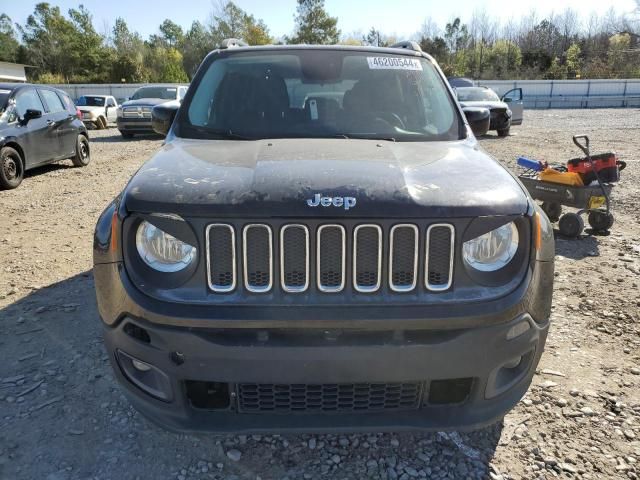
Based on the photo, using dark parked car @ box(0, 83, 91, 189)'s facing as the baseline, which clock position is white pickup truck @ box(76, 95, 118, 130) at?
The white pickup truck is roughly at 5 o'clock from the dark parked car.

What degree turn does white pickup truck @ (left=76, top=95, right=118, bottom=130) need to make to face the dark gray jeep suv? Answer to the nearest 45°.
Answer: approximately 45° to its left

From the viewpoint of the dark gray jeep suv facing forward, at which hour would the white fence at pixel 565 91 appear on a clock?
The white fence is roughly at 7 o'clock from the dark gray jeep suv.

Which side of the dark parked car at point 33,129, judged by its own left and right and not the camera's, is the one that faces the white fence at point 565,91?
back

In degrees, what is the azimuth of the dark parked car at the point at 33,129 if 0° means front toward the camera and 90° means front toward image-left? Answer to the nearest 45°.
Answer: approximately 45°

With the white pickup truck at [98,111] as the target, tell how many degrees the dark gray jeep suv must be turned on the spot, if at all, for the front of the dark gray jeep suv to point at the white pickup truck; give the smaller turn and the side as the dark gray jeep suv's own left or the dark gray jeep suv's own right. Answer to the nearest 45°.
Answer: approximately 135° to the dark gray jeep suv's own right

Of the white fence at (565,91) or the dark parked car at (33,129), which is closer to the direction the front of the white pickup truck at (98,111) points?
the dark parked car

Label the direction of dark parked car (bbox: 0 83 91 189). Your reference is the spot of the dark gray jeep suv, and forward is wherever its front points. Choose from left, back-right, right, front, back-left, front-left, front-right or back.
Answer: back-right
